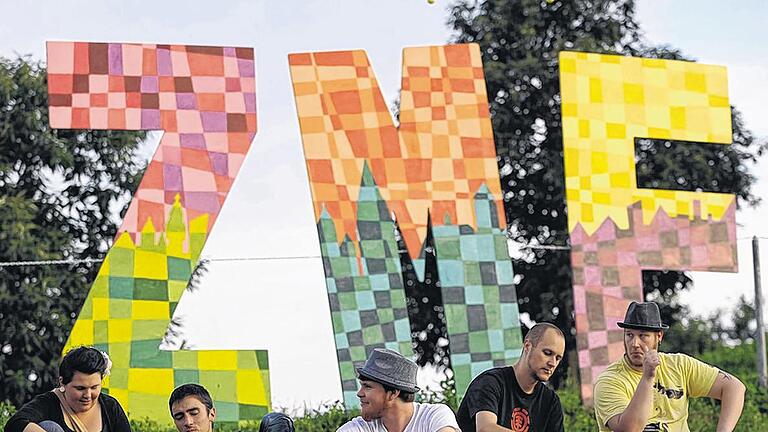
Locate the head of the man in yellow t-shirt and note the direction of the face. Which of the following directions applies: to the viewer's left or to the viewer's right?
to the viewer's left

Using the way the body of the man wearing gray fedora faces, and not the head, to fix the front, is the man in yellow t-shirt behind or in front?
behind

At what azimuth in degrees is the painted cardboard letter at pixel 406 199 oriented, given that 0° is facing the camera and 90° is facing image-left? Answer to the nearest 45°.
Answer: approximately 0°

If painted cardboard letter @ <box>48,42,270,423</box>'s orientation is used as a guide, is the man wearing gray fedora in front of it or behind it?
in front

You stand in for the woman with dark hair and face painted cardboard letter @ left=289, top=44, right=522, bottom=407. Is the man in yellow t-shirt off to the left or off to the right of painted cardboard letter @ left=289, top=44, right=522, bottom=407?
right

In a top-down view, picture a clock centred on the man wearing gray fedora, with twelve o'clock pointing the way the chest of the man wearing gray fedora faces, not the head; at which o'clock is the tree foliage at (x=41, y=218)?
The tree foliage is roughly at 4 o'clock from the man wearing gray fedora.

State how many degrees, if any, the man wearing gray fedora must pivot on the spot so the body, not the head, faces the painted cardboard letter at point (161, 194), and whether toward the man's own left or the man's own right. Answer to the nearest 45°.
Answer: approximately 135° to the man's own right

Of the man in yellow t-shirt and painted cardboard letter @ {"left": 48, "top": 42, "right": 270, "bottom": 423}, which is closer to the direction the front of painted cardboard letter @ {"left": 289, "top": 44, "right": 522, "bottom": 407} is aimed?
the man in yellow t-shirt

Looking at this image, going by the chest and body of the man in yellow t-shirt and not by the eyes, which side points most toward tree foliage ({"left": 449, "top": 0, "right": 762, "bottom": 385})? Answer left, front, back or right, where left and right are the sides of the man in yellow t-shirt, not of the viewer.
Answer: back

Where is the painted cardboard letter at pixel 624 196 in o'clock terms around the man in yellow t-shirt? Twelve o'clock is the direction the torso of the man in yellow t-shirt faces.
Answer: The painted cardboard letter is roughly at 6 o'clock from the man in yellow t-shirt.

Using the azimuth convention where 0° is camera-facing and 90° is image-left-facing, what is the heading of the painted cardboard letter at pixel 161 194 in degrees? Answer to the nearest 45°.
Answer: approximately 0°

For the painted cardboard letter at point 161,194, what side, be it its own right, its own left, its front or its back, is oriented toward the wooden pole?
left

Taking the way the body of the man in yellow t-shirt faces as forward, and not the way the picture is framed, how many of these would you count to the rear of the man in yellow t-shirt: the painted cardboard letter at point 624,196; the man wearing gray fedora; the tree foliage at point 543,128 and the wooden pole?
3
